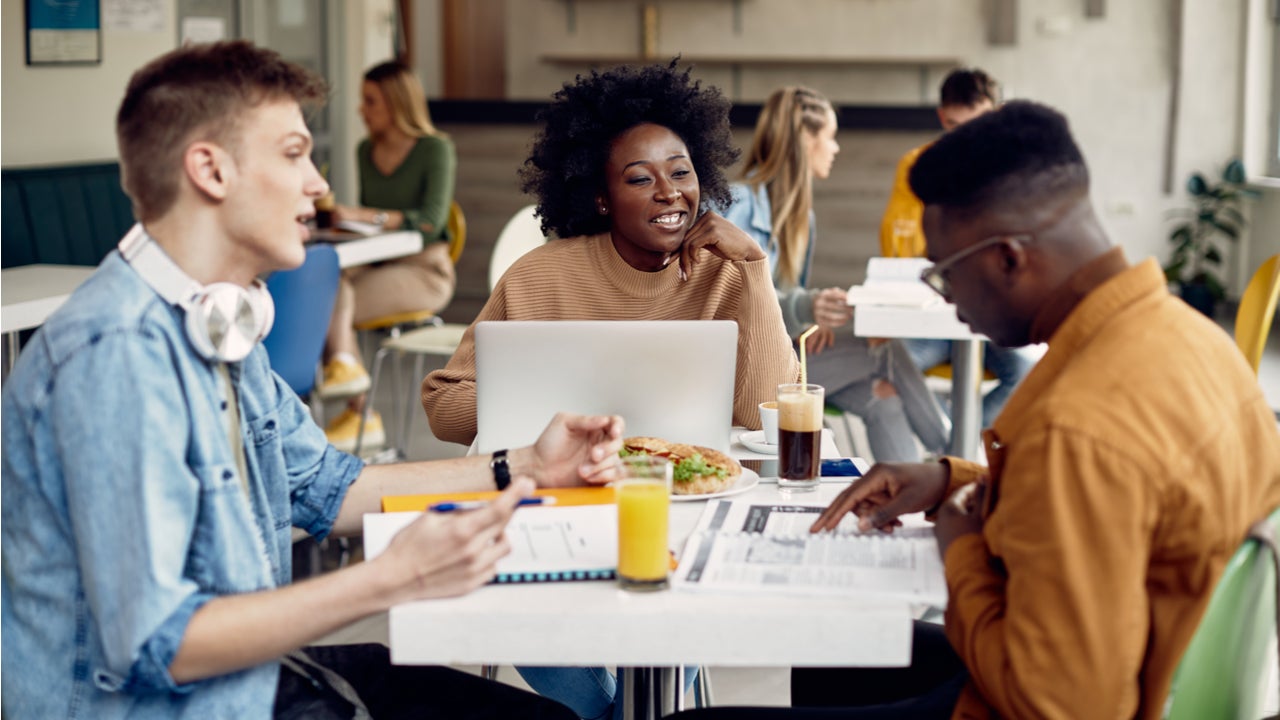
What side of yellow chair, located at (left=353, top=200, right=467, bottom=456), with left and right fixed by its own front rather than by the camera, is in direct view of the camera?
left

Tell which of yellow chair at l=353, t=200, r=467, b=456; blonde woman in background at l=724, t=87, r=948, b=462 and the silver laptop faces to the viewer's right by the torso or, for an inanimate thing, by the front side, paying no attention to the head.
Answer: the blonde woman in background

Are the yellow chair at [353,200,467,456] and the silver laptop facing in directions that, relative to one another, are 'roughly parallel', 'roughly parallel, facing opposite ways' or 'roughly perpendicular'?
roughly perpendicular

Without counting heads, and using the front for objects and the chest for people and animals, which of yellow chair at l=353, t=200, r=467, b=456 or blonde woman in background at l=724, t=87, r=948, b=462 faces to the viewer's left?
the yellow chair

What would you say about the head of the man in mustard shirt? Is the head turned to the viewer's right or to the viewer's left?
to the viewer's left

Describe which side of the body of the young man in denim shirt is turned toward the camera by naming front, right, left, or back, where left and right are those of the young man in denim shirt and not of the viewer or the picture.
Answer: right

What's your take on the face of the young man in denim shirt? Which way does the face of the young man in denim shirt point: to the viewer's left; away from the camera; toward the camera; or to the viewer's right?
to the viewer's right

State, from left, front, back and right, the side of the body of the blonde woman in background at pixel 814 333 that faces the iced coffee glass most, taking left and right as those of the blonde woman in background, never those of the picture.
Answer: right

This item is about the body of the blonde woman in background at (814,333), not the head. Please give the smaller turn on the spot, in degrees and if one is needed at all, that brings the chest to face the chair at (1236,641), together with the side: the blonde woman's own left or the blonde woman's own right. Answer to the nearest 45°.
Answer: approximately 90° to the blonde woman's own right

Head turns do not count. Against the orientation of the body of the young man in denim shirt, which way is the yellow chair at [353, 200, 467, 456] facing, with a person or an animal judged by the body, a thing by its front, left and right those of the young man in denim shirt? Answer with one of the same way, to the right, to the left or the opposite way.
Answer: the opposite way

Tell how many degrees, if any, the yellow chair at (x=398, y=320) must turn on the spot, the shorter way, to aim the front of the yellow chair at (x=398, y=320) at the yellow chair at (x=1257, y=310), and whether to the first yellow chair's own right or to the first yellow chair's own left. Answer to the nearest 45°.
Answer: approximately 135° to the first yellow chair's own left

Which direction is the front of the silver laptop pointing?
away from the camera

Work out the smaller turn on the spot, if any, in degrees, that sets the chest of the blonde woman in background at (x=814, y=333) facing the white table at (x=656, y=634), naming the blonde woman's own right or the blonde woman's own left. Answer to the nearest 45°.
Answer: approximately 90° to the blonde woman's own right

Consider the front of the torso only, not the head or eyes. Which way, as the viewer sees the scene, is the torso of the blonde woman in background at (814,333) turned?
to the viewer's right

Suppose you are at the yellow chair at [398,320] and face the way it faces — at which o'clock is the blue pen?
The blue pen is roughly at 9 o'clock from the yellow chair.

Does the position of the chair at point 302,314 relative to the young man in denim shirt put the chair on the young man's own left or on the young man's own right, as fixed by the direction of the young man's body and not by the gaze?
on the young man's own left
